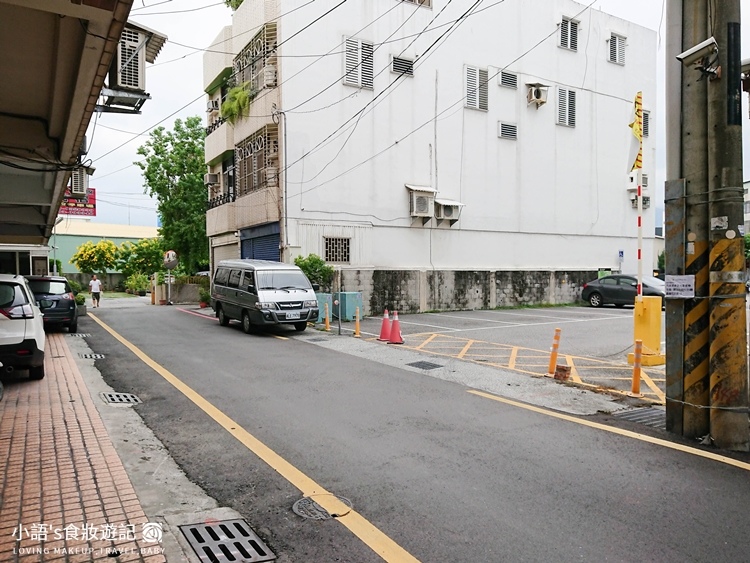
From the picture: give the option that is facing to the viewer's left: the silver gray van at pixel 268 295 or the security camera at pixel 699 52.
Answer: the security camera

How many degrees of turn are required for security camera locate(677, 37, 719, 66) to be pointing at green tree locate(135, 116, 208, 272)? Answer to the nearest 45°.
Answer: approximately 45° to its right

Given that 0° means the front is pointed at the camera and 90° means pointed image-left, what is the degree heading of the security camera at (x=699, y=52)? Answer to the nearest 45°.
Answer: approximately 90°

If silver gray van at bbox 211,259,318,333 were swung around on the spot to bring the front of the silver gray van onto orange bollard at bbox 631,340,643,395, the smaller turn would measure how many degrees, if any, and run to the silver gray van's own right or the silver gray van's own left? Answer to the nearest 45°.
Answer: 0° — it already faces it

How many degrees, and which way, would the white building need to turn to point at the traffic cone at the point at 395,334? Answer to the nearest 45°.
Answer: approximately 45° to its left

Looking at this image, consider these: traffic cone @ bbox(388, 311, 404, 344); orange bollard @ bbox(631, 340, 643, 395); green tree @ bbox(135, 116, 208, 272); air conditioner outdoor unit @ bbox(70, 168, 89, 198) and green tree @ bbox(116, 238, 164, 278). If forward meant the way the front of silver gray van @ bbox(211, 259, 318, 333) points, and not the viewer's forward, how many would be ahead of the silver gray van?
2

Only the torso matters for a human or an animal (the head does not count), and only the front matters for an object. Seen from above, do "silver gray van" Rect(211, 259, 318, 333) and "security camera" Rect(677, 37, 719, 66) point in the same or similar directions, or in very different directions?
very different directions

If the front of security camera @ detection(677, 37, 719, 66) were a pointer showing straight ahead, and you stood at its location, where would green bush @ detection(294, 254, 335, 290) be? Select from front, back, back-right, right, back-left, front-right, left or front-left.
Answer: front-right

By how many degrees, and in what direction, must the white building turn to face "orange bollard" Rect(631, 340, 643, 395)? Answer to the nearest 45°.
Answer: approximately 45° to its left

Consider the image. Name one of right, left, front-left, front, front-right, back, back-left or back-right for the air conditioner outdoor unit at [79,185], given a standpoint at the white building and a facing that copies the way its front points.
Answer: front

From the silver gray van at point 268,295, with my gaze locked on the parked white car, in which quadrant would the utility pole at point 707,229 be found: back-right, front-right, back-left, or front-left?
front-left

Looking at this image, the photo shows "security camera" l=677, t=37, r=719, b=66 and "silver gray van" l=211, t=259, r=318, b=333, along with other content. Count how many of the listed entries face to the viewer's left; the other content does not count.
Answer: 1

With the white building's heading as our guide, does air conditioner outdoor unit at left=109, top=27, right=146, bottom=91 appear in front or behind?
in front
